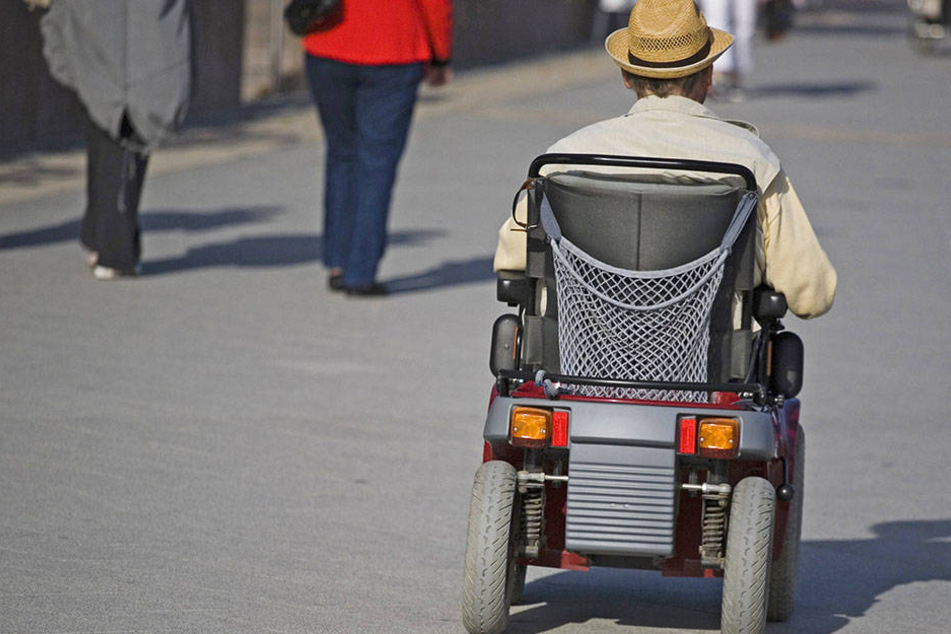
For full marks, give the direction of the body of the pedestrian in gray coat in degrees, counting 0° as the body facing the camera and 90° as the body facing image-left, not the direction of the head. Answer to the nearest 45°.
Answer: approximately 180°

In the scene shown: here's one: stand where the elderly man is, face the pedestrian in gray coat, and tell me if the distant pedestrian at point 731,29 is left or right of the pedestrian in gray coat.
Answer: right

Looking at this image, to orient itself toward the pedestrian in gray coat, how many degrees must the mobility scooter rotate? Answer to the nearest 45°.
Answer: approximately 45° to its left

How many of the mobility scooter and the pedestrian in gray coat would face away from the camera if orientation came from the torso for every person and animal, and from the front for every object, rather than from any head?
2

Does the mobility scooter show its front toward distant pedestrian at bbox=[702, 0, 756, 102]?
yes

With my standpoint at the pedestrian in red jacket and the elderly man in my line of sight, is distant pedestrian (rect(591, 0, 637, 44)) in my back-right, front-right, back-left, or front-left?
back-left

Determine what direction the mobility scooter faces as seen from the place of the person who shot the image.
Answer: facing away from the viewer

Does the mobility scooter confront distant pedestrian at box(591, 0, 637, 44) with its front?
yes

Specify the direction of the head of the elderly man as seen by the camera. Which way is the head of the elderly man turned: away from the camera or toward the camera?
away from the camera

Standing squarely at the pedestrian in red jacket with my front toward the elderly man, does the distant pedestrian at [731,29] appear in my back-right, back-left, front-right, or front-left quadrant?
back-left

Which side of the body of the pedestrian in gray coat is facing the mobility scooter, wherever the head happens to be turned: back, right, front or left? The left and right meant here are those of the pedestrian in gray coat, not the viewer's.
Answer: back

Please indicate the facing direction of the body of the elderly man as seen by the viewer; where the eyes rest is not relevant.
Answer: away from the camera
